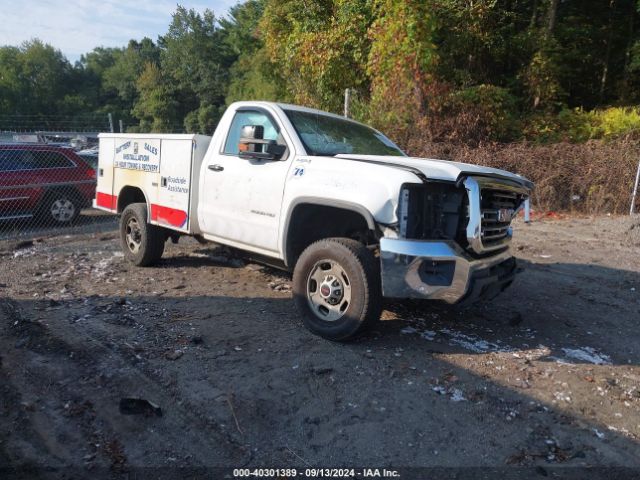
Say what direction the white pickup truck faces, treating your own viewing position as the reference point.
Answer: facing the viewer and to the right of the viewer

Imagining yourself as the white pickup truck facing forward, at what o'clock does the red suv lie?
The red suv is roughly at 6 o'clock from the white pickup truck.

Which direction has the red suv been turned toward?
to the viewer's left

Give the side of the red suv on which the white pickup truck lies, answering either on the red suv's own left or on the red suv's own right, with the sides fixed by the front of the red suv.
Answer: on the red suv's own left

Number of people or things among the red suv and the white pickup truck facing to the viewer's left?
1

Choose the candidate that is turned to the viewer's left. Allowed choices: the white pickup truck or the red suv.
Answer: the red suv
